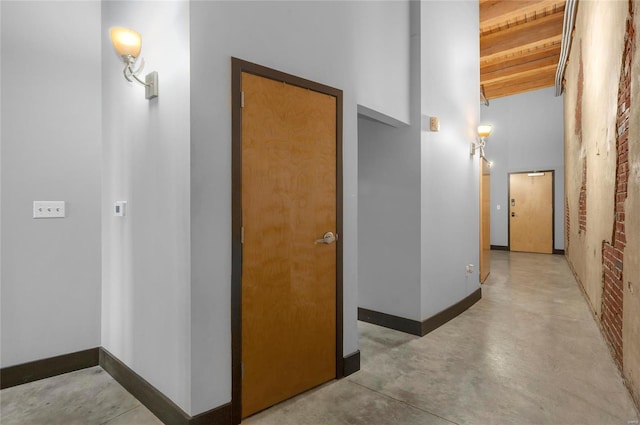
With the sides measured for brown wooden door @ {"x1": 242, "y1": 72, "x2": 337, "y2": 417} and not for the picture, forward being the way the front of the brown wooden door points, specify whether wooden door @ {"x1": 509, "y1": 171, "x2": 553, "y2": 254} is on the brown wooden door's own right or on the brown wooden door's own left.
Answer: on the brown wooden door's own left

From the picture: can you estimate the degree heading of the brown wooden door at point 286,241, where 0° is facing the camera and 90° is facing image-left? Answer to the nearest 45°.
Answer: approximately 315°

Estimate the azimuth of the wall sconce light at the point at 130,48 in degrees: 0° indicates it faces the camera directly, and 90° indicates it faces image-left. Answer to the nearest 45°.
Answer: approximately 45°

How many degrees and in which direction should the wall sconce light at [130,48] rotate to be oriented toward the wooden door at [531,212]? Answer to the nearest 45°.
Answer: approximately 135° to its left

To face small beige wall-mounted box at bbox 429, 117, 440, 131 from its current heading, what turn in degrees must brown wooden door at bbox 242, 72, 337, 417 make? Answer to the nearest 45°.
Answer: approximately 90° to its left

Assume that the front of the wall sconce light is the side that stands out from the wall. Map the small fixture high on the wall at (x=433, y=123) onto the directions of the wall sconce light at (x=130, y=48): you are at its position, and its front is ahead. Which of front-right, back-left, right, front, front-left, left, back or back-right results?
back-left
